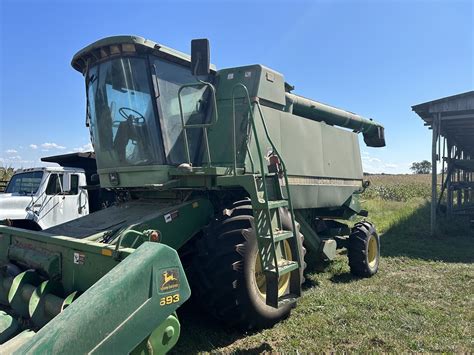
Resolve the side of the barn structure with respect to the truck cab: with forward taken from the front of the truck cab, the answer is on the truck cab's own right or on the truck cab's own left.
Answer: on the truck cab's own left

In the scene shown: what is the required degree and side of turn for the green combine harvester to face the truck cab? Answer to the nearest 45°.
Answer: approximately 90° to its right

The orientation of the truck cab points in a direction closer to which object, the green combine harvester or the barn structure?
the green combine harvester

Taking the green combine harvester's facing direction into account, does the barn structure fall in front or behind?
behind

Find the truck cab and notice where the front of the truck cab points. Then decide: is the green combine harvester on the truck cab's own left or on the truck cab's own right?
on the truck cab's own left

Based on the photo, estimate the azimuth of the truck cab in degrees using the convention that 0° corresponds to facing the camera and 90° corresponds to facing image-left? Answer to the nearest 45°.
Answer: approximately 45°
